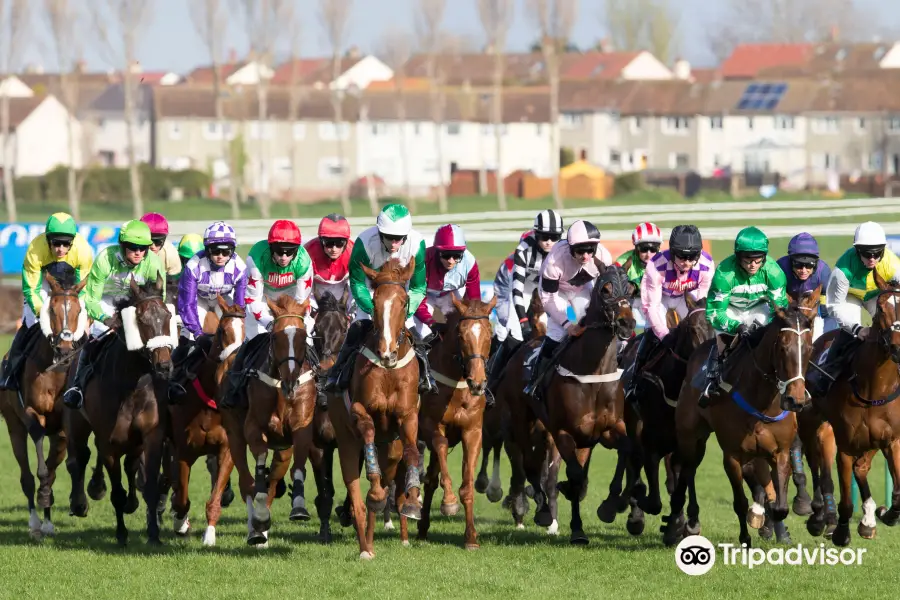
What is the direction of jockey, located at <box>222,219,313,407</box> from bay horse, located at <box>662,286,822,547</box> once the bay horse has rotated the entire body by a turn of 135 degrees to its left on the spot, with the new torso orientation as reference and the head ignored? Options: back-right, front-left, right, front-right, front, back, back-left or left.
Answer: left

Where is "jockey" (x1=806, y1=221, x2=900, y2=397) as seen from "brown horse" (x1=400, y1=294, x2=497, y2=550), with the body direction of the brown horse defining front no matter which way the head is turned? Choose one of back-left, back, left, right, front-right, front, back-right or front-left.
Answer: left

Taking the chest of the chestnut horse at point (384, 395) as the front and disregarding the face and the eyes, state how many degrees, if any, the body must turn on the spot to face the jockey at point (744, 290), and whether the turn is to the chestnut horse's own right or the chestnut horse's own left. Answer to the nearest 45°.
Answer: approximately 90° to the chestnut horse's own left

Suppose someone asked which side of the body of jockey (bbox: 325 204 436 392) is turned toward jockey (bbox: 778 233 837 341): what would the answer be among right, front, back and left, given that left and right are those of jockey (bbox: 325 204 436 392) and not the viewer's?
left

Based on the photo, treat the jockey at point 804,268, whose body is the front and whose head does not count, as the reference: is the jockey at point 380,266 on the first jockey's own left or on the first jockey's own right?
on the first jockey's own right

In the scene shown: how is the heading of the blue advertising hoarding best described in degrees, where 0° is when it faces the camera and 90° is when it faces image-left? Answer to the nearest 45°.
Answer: approximately 0°

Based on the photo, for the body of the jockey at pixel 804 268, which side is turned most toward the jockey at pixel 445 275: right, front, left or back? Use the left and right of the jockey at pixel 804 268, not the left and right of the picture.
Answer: right

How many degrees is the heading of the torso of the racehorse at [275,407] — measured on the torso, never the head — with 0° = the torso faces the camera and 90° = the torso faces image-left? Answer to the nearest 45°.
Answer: approximately 0°
